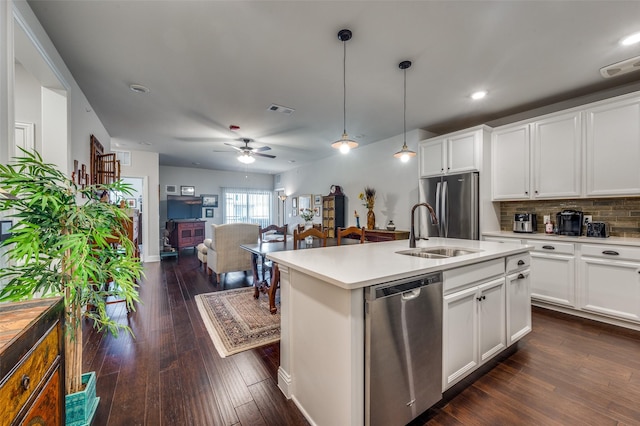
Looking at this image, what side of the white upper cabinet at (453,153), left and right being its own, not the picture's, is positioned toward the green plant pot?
front

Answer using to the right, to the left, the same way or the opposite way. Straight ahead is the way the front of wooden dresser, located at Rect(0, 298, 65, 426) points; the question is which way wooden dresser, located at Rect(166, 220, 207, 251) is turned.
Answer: to the right

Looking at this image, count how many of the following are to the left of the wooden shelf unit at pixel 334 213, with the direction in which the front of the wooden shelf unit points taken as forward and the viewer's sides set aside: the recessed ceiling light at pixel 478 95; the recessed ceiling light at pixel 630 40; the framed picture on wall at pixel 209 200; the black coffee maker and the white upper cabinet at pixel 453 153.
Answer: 4

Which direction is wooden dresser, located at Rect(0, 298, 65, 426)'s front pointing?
to the viewer's right

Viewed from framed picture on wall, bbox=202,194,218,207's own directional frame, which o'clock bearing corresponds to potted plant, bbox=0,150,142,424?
The potted plant is roughly at 12 o'clock from the framed picture on wall.

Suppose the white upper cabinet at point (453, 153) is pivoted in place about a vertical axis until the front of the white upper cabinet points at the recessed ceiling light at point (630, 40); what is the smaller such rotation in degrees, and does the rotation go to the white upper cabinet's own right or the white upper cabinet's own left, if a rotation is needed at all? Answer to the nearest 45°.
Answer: approximately 90° to the white upper cabinet's own left

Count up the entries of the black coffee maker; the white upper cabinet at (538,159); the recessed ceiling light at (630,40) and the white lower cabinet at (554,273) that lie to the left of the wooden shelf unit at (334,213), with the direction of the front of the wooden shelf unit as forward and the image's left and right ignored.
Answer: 4

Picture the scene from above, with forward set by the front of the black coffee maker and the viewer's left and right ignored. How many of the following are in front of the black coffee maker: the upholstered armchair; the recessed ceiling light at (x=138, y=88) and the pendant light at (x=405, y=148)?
3

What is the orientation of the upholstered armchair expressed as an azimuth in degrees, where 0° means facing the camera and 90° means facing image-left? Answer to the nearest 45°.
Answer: approximately 135°

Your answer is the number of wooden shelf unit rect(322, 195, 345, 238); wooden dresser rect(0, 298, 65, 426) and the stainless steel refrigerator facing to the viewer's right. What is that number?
1

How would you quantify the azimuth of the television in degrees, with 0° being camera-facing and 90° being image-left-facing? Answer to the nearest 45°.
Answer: approximately 315°

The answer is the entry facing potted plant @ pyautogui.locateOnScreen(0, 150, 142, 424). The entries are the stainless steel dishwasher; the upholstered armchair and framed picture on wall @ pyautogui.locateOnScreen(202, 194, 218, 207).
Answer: the framed picture on wall
